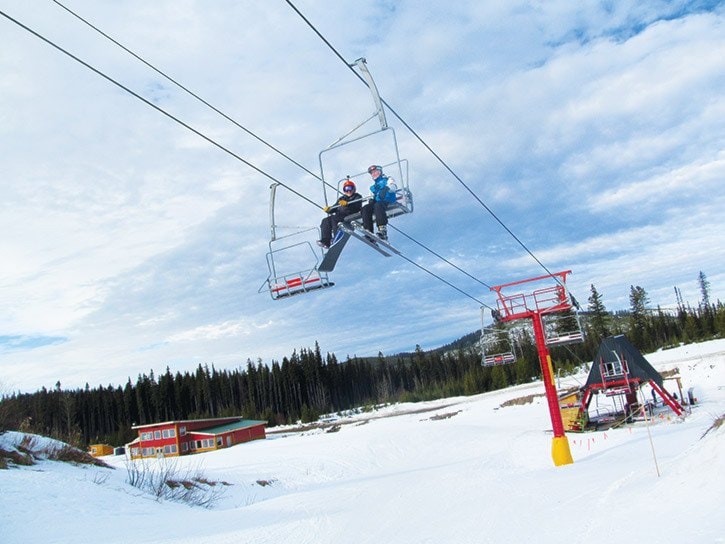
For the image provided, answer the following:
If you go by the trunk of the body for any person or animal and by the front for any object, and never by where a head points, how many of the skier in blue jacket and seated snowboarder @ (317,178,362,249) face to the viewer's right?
0

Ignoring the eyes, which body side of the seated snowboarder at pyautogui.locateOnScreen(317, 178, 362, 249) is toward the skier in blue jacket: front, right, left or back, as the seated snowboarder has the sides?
left

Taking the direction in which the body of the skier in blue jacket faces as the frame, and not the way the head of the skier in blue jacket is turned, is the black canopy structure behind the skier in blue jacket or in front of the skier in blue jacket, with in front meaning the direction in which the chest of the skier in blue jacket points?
behind

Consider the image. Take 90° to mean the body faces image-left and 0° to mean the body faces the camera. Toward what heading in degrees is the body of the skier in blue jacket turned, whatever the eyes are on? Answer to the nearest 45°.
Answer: approximately 45°

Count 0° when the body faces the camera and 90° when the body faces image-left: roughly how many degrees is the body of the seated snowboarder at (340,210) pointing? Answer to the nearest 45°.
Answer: approximately 45°

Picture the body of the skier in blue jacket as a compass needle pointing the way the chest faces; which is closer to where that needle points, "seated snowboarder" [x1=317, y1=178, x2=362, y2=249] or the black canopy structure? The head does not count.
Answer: the seated snowboarder

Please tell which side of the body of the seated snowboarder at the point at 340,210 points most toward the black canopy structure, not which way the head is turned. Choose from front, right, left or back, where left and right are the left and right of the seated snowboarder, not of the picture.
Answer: back
